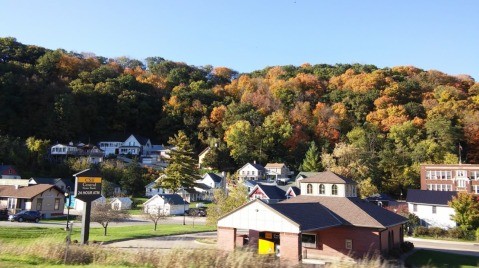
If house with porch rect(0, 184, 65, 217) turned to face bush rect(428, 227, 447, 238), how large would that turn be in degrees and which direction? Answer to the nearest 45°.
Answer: approximately 90° to its left

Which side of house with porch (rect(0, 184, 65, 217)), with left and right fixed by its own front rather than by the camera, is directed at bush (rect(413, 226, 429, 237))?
left

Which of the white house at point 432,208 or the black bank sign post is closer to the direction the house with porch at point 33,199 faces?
the black bank sign post

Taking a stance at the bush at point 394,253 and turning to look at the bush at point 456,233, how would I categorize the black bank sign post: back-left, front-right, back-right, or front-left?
back-left

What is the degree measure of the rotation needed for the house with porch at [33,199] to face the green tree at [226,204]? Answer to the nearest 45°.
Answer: approximately 90° to its left

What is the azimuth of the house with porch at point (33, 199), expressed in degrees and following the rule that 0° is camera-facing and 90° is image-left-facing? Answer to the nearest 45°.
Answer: approximately 45°

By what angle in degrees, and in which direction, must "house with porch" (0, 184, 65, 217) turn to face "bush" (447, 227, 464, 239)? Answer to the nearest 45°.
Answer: approximately 90° to its left

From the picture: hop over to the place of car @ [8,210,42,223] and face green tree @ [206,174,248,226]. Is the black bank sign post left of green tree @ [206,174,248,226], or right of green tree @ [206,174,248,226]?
right

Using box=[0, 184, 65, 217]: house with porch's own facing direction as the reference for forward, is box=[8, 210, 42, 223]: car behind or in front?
in front

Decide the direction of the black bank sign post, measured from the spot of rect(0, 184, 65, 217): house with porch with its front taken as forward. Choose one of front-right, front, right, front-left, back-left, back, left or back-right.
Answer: front-left

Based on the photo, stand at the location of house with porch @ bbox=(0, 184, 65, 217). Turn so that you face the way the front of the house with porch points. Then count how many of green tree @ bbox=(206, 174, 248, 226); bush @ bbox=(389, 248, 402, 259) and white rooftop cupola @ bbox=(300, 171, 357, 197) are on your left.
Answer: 3

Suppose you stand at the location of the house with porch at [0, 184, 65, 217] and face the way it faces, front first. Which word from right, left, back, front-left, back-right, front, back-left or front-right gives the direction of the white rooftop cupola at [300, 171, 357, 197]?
left
